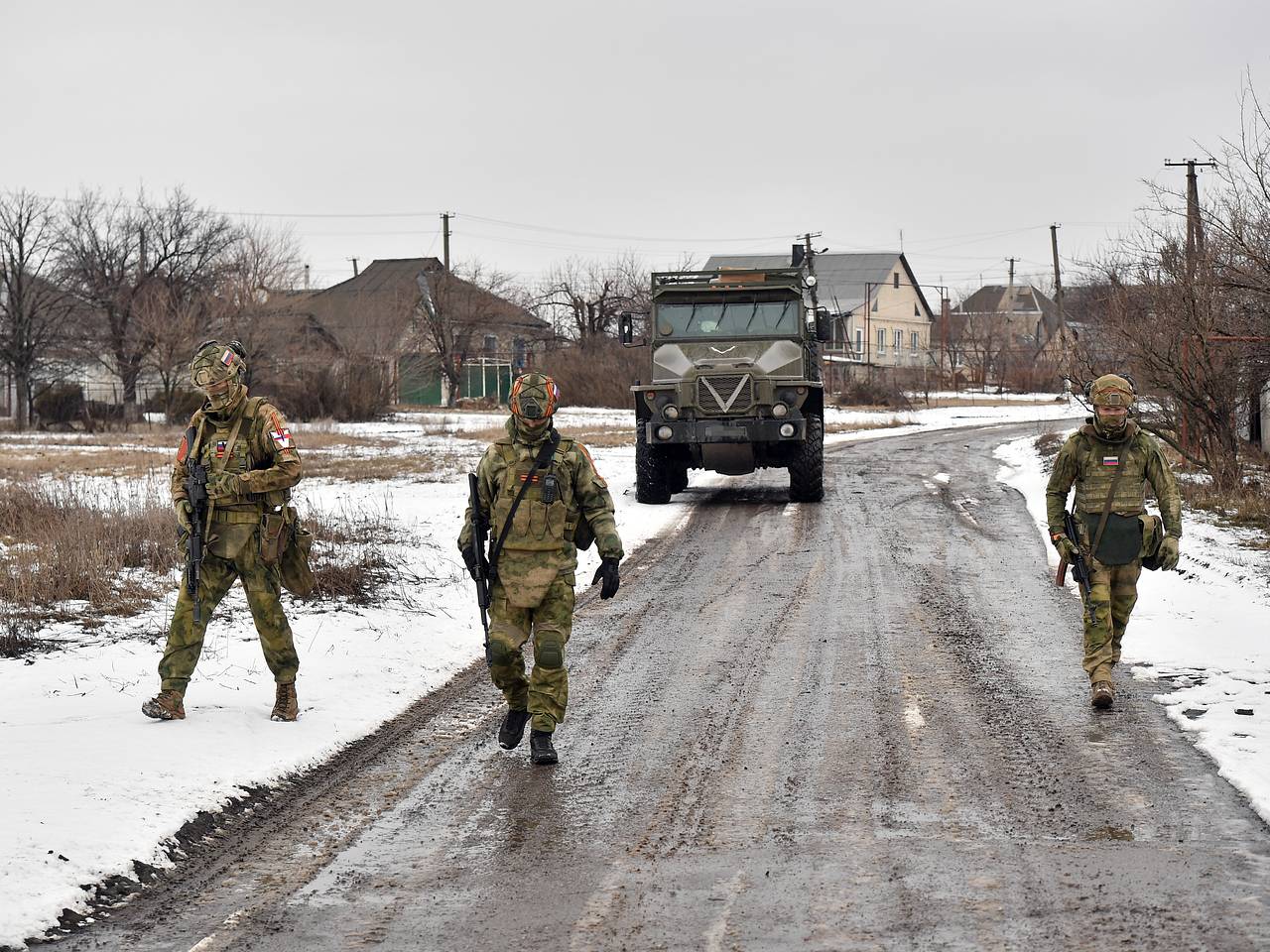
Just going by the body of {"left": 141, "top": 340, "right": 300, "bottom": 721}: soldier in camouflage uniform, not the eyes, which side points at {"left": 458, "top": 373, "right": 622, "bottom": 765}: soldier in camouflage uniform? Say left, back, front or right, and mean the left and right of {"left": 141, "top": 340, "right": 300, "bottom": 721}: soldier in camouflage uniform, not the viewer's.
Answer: left

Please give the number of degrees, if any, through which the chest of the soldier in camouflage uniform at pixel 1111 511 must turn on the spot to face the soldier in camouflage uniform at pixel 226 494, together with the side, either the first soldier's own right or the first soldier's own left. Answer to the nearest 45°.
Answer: approximately 45° to the first soldier's own right

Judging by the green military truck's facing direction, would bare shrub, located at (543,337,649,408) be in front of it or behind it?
behind

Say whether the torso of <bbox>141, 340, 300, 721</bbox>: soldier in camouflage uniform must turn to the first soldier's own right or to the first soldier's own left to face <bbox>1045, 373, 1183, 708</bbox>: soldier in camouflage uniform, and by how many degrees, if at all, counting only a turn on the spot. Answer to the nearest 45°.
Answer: approximately 135° to the first soldier's own left

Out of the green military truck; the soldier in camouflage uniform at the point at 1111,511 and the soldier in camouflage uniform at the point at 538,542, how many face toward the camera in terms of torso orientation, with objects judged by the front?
3

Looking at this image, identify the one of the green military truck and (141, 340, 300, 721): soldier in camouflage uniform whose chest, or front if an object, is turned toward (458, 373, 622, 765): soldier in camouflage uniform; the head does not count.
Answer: the green military truck

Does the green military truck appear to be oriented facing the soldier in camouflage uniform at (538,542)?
yes

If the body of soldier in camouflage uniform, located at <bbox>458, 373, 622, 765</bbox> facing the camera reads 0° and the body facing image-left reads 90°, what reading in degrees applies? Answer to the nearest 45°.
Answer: approximately 0°

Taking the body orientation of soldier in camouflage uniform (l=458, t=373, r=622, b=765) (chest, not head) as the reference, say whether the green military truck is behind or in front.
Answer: behind

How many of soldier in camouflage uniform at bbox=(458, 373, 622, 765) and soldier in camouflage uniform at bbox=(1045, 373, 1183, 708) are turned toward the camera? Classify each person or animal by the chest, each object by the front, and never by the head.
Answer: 2

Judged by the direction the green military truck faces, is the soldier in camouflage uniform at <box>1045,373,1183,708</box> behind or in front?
in front

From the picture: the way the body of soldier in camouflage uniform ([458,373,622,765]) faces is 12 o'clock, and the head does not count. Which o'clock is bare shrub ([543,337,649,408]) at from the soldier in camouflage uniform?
The bare shrub is roughly at 6 o'clock from the soldier in camouflage uniform.
